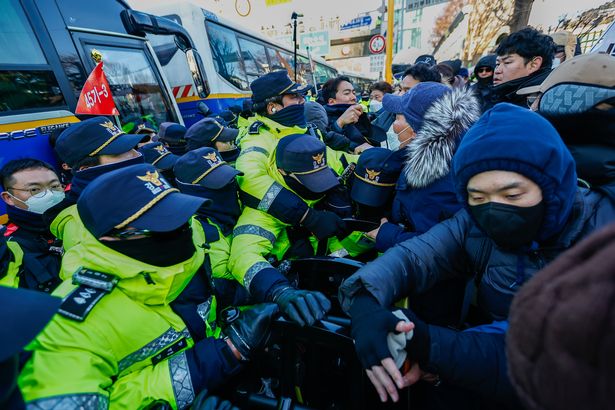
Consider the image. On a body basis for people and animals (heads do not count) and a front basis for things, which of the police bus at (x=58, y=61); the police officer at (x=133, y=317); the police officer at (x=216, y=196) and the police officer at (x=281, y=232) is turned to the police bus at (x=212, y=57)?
the police bus at (x=58, y=61)

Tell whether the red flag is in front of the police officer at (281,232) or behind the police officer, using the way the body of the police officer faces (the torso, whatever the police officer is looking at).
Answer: behind

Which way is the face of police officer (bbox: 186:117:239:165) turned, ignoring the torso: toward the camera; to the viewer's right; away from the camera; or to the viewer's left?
to the viewer's right

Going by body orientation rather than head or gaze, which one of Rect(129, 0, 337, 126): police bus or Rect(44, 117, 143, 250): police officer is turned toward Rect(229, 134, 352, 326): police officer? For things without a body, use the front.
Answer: Rect(44, 117, 143, 250): police officer

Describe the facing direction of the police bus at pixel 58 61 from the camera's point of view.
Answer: facing away from the viewer and to the right of the viewer

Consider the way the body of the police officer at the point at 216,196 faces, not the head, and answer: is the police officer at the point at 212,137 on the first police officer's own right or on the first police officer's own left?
on the first police officer's own left

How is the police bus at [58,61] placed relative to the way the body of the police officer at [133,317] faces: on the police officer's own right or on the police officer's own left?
on the police officer's own left

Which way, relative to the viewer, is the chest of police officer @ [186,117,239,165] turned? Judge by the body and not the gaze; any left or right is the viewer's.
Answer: facing to the right of the viewer

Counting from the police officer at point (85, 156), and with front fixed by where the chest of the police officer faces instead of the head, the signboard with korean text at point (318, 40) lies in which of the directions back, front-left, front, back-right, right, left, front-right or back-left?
left

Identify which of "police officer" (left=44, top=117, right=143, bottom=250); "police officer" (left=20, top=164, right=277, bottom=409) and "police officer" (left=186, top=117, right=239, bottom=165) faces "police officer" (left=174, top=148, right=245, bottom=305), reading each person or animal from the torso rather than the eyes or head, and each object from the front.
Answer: "police officer" (left=44, top=117, right=143, bottom=250)

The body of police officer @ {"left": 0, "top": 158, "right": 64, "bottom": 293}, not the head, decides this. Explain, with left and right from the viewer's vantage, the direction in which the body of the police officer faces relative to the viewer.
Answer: facing the viewer and to the right of the viewer

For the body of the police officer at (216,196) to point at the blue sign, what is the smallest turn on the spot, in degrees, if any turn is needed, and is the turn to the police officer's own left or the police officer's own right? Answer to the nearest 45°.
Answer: approximately 90° to the police officer's own left

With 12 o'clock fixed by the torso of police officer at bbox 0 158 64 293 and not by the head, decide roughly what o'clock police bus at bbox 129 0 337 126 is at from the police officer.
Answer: The police bus is roughly at 9 o'clock from the police officer.

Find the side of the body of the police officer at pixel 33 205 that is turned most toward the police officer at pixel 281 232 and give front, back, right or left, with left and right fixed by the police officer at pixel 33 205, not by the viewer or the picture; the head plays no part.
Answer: front

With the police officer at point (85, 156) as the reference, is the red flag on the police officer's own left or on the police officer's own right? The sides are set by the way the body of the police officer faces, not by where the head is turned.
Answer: on the police officer's own left

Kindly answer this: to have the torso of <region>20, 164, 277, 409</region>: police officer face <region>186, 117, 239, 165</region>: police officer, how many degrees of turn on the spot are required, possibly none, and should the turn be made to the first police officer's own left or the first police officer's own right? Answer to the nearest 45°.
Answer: approximately 90° to the first police officer's own left

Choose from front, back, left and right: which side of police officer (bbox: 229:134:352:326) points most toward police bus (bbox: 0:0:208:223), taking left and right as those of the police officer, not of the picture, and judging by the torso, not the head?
back

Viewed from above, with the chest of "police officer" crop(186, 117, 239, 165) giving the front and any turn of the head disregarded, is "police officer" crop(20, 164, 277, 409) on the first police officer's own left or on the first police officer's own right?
on the first police officer's own right

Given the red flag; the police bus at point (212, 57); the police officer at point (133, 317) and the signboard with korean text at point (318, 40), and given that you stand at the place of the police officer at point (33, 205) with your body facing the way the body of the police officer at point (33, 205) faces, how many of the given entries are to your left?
3
